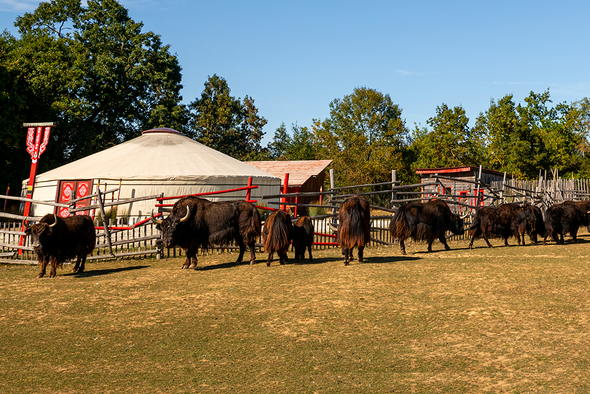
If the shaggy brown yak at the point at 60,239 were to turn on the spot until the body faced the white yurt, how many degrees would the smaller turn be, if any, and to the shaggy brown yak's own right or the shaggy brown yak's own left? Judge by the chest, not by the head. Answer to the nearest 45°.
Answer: approximately 135° to the shaggy brown yak's own right

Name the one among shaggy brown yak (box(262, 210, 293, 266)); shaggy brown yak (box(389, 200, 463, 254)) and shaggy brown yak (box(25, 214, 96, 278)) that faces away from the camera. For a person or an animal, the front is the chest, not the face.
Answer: shaggy brown yak (box(262, 210, 293, 266))

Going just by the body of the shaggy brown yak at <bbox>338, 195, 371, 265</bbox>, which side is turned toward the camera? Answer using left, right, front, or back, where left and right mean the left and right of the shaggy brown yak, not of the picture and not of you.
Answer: back

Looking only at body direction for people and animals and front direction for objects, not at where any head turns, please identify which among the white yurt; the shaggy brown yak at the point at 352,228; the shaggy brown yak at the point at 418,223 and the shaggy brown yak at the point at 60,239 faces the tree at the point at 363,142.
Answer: the shaggy brown yak at the point at 352,228

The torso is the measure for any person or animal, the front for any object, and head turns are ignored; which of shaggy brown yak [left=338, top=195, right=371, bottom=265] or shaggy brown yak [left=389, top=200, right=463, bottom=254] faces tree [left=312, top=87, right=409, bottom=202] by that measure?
shaggy brown yak [left=338, top=195, right=371, bottom=265]

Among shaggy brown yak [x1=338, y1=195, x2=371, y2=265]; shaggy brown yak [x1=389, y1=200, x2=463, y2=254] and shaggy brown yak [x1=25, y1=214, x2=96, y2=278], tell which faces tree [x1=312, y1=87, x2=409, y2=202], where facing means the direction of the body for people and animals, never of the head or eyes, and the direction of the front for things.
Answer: shaggy brown yak [x1=338, y1=195, x2=371, y2=265]

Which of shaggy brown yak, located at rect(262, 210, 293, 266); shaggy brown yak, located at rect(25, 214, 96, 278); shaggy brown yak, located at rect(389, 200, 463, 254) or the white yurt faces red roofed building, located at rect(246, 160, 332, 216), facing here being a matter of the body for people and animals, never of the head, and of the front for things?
shaggy brown yak, located at rect(262, 210, 293, 266)

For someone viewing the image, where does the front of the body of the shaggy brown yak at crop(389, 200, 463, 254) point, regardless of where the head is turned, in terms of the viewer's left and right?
facing to the right of the viewer

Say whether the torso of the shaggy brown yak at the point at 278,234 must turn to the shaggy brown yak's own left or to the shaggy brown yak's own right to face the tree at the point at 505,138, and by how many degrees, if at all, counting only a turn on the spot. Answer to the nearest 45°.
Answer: approximately 45° to the shaggy brown yak's own right

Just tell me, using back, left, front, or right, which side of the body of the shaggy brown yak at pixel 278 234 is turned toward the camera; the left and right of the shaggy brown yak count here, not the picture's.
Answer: back
